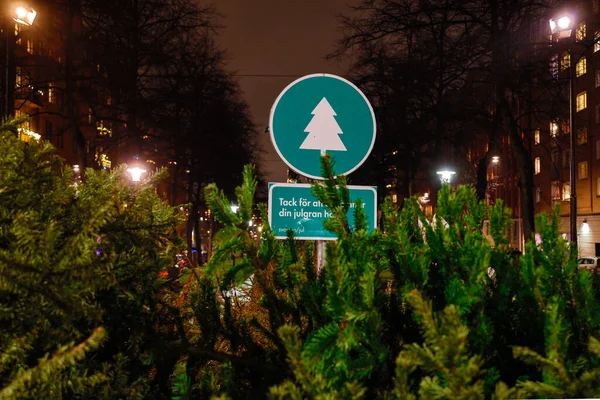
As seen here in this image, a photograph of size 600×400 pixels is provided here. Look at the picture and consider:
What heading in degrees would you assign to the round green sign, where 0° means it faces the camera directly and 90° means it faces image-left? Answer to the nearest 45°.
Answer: approximately 0°

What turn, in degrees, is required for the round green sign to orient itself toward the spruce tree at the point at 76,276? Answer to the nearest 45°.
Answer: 0° — it already faces it
